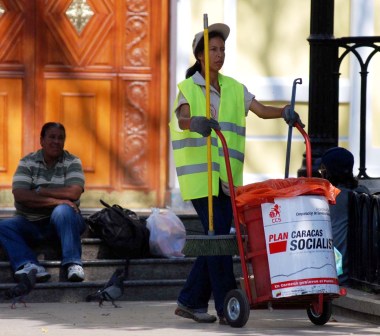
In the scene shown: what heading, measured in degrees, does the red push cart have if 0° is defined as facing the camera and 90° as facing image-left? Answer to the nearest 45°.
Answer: approximately 315°

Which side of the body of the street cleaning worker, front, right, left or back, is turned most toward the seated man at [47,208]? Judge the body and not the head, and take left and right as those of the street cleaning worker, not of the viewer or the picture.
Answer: back

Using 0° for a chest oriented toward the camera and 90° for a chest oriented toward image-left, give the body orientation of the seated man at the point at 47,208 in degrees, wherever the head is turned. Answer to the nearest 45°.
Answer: approximately 0°

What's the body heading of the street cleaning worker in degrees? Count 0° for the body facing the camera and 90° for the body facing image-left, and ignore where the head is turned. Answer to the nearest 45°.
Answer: approximately 315°

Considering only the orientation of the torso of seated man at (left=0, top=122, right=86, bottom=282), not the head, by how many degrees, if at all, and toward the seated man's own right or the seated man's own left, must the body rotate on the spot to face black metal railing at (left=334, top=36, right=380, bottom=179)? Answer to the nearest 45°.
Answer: approximately 90° to the seated man's own left

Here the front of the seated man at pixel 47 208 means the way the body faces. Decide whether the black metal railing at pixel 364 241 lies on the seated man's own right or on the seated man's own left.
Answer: on the seated man's own left

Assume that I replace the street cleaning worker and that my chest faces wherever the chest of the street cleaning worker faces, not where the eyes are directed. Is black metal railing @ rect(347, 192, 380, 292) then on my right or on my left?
on my left
